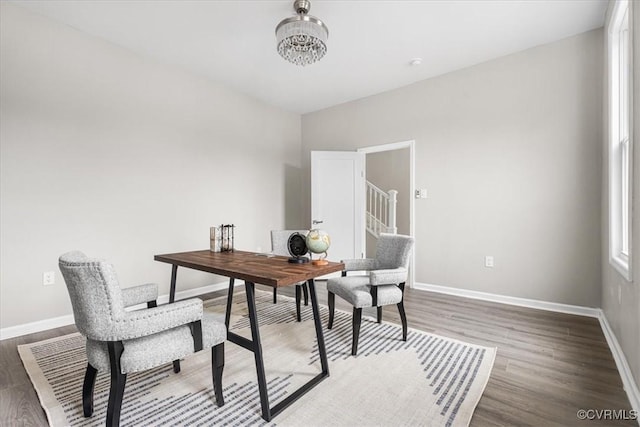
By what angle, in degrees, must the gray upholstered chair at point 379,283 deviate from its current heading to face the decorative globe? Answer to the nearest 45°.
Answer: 0° — it already faces it

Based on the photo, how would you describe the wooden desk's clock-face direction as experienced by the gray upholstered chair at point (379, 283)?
The wooden desk is roughly at 12 o'clock from the gray upholstered chair.

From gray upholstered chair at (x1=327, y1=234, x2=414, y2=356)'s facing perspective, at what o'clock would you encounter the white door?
The white door is roughly at 4 o'clock from the gray upholstered chair.

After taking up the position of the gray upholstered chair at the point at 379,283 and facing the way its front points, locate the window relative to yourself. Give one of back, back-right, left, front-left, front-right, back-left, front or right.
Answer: back-left

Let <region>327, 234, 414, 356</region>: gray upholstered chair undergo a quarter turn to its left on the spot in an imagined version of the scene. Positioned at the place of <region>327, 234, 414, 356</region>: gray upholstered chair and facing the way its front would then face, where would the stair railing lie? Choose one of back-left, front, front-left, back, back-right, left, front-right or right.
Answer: back-left

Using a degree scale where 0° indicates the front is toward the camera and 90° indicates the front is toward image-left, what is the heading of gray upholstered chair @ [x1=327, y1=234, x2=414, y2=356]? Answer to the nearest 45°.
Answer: approximately 45°
